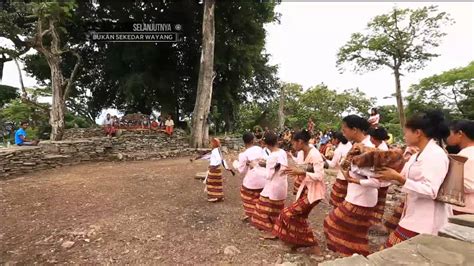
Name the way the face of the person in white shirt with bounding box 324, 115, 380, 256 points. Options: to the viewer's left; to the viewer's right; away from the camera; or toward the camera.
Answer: to the viewer's left

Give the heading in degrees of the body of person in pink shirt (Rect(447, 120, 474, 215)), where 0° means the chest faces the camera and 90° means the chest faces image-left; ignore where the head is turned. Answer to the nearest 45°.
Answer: approximately 90°

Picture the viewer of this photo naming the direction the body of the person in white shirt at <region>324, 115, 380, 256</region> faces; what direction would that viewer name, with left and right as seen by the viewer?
facing to the left of the viewer

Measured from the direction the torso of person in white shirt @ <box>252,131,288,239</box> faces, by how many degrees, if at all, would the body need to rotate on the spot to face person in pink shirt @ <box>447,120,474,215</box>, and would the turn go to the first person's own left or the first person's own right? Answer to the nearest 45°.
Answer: approximately 180°

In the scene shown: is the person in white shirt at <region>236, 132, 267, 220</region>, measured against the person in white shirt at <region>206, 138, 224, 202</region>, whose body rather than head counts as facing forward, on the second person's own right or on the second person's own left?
on the second person's own left

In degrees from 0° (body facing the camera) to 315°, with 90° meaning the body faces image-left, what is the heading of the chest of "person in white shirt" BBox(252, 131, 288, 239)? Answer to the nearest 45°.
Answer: approximately 135°

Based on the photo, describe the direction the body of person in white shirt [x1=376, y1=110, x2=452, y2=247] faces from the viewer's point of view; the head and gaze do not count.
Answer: to the viewer's left

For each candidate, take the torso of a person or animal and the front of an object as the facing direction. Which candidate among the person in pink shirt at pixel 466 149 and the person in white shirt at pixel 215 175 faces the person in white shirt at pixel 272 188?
the person in pink shirt at pixel 466 149

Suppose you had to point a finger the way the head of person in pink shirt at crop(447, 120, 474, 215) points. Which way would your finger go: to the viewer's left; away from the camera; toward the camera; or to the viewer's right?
to the viewer's left

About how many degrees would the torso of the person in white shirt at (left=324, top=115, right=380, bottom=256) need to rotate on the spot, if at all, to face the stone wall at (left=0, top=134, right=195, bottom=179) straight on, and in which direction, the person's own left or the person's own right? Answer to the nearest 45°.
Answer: approximately 45° to the person's own right

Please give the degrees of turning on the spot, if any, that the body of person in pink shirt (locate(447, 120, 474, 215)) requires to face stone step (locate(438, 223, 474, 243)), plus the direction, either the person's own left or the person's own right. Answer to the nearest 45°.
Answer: approximately 90° to the person's own left

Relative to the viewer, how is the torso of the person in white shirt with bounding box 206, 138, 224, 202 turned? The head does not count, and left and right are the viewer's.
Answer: facing to the left of the viewer

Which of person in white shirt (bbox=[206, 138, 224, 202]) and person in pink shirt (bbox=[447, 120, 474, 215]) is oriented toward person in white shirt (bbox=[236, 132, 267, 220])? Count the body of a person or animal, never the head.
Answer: person in pink shirt (bbox=[447, 120, 474, 215])

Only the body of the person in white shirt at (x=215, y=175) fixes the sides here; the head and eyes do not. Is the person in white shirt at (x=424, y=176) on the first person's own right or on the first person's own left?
on the first person's own left
